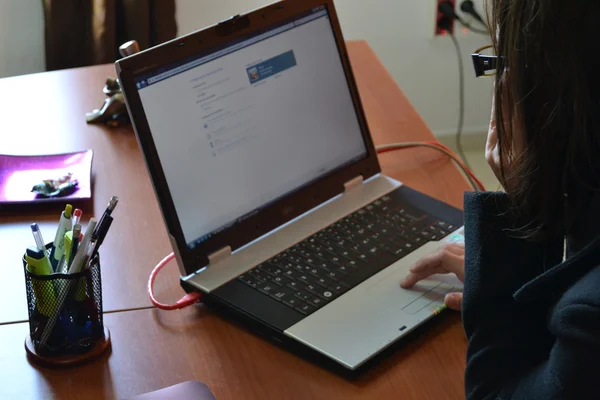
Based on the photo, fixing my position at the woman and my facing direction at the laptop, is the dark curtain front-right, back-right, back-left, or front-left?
front-right

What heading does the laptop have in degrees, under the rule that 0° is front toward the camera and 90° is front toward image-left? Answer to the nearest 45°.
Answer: approximately 315°

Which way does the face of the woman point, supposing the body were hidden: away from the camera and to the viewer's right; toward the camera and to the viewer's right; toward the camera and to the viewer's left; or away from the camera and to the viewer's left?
away from the camera and to the viewer's left

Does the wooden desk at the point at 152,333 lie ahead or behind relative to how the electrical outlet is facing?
ahead

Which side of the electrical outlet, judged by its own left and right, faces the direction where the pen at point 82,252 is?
front

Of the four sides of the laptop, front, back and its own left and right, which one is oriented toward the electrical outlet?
left

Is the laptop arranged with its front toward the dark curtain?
no

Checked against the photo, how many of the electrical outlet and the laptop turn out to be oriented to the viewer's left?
0

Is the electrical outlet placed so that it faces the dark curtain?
no

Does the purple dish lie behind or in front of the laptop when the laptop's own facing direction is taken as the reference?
behind

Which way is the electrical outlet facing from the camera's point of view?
toward the camera

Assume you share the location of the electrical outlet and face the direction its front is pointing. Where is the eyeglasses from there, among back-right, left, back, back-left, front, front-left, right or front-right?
front
